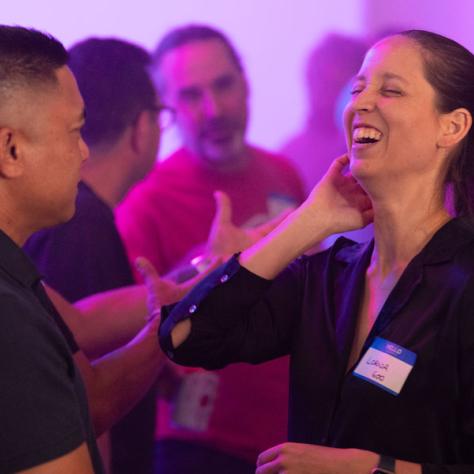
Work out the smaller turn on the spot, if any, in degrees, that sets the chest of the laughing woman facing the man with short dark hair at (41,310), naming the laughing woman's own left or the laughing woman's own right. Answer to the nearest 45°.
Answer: approximately 45° to the laughing woman's own right

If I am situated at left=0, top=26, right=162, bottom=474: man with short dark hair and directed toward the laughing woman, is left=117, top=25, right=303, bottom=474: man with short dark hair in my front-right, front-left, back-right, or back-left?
front-left

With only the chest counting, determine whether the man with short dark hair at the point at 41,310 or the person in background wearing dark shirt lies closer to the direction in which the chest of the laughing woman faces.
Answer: the man with short dark hair

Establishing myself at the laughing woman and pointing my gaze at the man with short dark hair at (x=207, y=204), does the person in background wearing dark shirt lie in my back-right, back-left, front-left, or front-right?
front-left

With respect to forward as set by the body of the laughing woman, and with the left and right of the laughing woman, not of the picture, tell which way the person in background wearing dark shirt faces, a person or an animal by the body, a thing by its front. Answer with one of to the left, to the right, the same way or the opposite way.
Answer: the opposite way

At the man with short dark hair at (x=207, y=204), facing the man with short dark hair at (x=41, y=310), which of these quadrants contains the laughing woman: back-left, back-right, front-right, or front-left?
front-left

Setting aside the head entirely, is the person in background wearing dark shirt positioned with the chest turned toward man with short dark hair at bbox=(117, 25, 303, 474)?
yes

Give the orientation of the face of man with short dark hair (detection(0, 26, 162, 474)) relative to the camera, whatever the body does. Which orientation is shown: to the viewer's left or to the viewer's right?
to the viewer's right

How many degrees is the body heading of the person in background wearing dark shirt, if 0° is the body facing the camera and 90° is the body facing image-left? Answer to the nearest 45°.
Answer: approximately 225°

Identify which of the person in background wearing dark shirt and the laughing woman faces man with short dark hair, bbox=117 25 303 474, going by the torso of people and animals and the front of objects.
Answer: the person in background wearing dark shirt

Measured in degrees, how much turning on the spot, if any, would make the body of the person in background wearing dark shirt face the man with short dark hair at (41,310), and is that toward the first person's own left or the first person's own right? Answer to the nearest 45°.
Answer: approximately 135° to the first person's own right

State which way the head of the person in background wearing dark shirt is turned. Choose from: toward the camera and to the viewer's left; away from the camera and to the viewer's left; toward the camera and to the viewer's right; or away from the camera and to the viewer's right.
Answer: away from the camera and to the viewer's right

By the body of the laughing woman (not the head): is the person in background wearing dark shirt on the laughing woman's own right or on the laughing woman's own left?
on the laughing woman's own right
